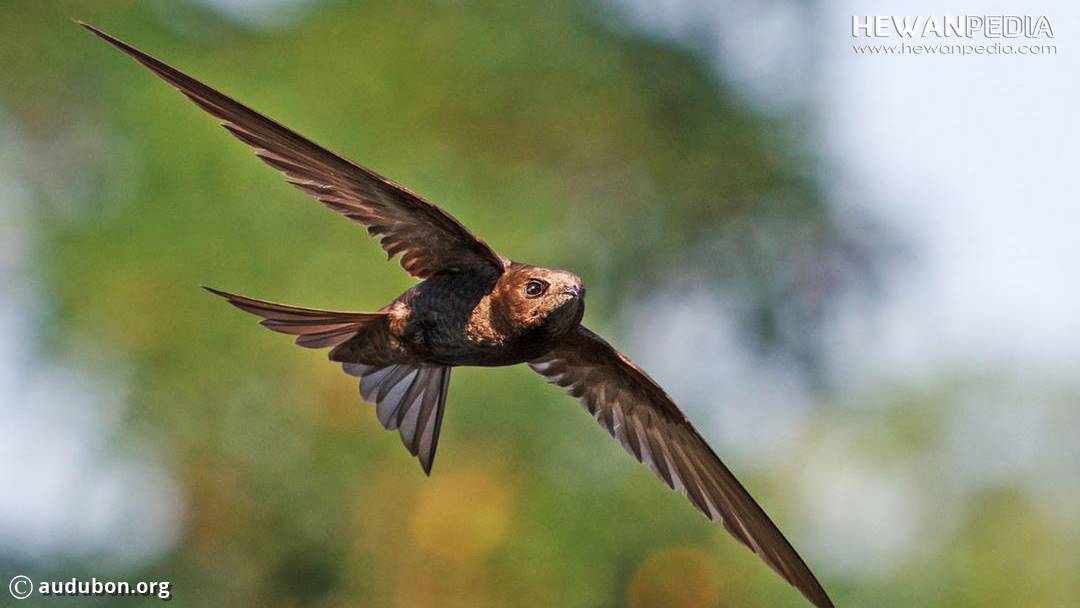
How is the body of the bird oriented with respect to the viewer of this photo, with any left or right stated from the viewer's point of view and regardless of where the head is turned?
facing the viewer and to the right of the viewer
